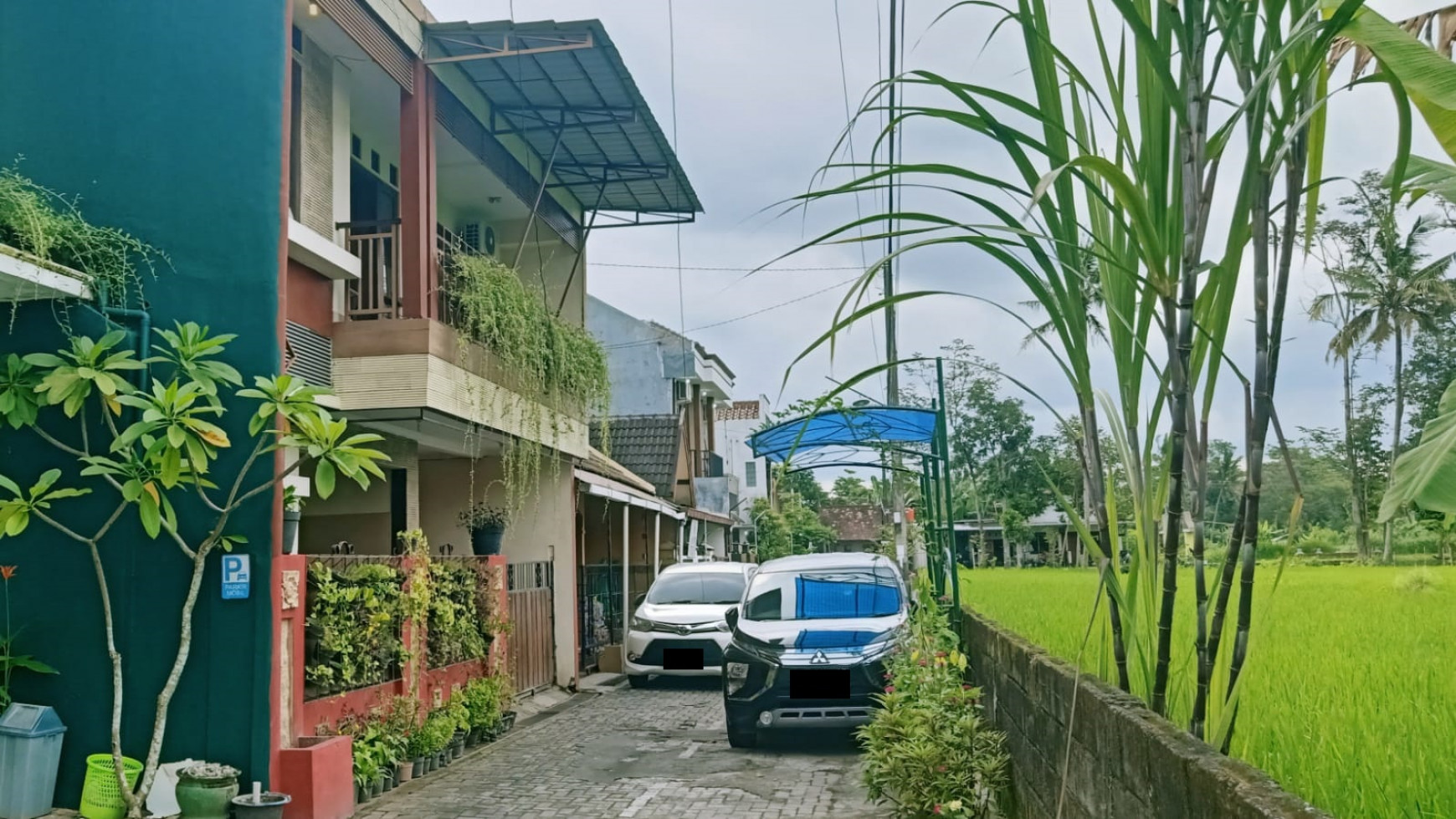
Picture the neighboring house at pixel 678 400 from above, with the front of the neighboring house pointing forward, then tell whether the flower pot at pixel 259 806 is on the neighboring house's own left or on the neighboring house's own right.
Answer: on the neighboring house's own right

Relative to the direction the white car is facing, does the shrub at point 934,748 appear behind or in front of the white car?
in front

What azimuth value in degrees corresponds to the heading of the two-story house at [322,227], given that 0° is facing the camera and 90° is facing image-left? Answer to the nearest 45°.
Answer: approximately 315°

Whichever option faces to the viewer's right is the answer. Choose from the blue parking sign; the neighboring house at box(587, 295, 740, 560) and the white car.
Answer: the neighboring house

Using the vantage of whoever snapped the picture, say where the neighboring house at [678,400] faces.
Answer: facing to the right of the viewer

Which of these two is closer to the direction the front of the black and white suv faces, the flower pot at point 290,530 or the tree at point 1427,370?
the flower pot

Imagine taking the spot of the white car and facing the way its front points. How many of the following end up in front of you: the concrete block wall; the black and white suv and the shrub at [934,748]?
3

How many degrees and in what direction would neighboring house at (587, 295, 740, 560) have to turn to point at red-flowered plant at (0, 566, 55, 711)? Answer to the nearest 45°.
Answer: approximately 90° to its right

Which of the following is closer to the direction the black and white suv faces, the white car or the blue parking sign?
the blue parking sign

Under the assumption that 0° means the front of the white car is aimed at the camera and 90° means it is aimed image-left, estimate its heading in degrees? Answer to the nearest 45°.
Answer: approximately 0°

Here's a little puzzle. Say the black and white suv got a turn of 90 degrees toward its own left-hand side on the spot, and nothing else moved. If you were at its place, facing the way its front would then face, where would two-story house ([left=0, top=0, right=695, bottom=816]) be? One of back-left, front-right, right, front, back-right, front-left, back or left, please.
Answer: back

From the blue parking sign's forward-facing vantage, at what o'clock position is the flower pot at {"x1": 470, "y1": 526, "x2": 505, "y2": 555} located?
The flower pot is roughly at 7 o'clock from the blue parking sign.
